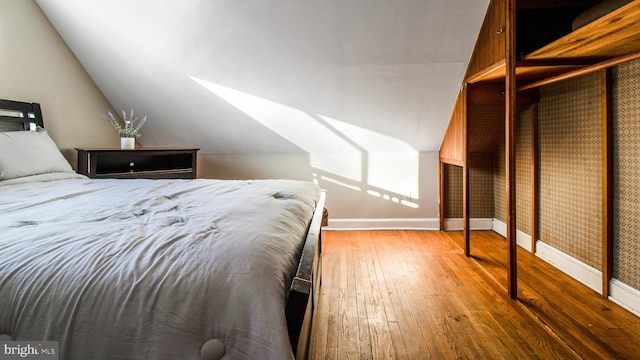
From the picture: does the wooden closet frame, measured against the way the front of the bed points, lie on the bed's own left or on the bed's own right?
on the bed's own left

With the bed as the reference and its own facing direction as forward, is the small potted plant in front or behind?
behind
